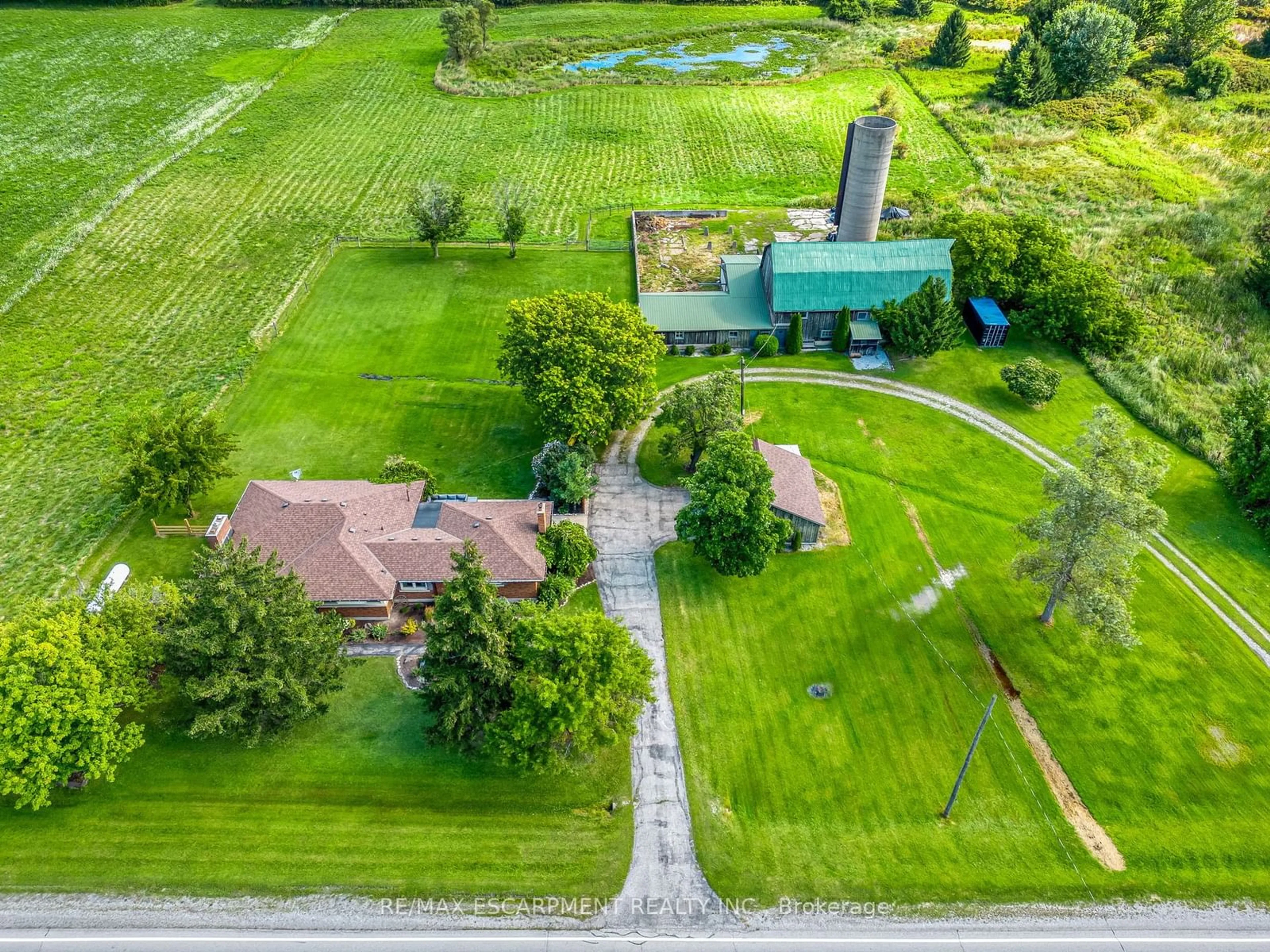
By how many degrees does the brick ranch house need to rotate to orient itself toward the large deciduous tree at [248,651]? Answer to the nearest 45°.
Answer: approximately 45° to its right

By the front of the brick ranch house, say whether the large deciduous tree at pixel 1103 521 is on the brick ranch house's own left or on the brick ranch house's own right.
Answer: on the brick ranch house's own left

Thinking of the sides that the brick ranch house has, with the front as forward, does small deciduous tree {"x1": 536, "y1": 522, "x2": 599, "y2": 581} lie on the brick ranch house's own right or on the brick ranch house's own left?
on the brick ranch house's own left

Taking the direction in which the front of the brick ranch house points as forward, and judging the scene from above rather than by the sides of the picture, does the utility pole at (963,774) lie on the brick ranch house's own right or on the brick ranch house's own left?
on the brick ranch house's own left

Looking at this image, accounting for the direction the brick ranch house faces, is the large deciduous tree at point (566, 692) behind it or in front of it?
in front

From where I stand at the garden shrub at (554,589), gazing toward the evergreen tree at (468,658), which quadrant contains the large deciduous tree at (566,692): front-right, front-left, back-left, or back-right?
front-left

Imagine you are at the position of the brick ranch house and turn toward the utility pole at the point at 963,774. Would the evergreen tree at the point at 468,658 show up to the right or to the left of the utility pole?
right

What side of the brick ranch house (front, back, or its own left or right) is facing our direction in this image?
front

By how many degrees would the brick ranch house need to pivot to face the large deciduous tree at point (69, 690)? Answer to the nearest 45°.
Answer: approximately 45° to its right

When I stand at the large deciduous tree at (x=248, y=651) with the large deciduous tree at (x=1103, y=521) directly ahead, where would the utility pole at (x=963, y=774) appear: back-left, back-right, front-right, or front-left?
front-right

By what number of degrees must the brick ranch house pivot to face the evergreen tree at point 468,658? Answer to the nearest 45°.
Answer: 0° — it already faces it

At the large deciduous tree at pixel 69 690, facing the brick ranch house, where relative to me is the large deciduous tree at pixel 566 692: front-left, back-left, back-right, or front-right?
front-right
